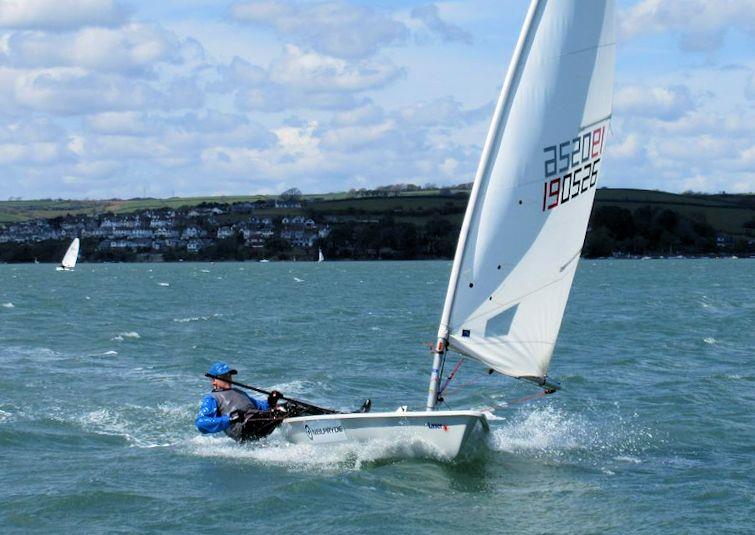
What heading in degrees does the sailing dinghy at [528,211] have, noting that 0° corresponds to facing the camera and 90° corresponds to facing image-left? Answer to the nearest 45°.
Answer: approximately 315°
